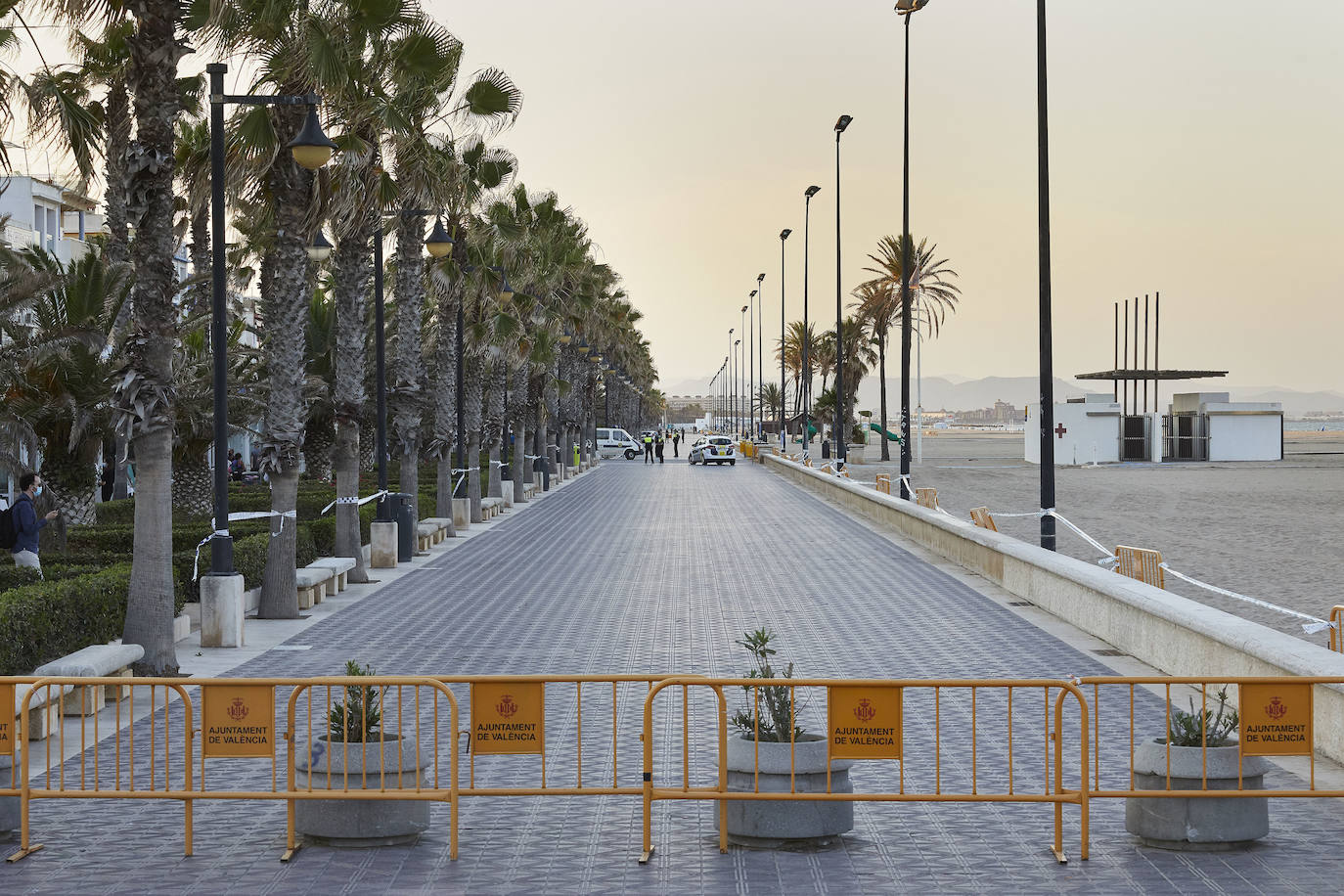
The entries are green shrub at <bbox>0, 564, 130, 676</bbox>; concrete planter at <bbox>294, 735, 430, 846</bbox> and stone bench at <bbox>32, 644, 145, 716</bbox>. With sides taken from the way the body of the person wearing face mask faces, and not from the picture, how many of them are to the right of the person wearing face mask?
3

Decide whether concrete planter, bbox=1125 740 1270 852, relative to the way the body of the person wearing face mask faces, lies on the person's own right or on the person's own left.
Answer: on the person's own right

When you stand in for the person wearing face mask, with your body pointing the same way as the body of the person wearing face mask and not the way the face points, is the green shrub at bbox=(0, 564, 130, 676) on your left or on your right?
on your right

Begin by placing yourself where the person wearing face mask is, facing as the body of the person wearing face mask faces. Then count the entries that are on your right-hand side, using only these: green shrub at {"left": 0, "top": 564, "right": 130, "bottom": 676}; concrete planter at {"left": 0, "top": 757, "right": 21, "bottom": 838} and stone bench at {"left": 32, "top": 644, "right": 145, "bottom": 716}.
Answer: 3

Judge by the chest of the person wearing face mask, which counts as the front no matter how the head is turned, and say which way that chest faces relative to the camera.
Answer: to the viewer's right

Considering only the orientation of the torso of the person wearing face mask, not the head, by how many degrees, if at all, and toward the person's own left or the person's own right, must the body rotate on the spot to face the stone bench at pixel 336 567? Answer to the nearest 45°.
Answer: approximately 45° to the person's own left

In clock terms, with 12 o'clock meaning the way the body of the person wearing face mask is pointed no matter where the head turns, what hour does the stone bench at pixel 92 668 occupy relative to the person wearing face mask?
The stone bench is roughly at 3 o'clock from the person wearing face mask.

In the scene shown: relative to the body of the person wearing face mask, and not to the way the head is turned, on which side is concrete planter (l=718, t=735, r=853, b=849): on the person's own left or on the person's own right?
on the person's own right
